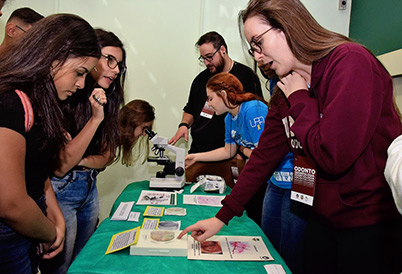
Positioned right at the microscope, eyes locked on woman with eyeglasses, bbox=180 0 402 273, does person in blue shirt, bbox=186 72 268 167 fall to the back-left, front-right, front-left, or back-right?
front-left

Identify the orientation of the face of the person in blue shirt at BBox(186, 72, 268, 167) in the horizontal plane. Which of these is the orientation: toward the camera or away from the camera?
toward the camera

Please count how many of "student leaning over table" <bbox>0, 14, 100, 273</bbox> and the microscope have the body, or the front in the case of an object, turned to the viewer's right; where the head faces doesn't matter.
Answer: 1

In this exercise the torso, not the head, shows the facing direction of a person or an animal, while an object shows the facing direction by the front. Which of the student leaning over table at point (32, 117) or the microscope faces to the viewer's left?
the microscope

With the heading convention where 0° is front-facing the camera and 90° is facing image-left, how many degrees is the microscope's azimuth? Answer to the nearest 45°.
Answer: approximately 90°

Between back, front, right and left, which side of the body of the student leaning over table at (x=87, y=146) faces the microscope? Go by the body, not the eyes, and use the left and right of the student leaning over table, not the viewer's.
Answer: left

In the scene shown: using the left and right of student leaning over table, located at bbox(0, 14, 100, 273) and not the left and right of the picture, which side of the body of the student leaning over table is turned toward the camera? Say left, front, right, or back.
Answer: right

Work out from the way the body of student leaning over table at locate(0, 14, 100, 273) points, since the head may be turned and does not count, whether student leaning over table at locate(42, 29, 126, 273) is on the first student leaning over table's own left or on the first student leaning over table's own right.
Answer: on the first student leaning over table's own left

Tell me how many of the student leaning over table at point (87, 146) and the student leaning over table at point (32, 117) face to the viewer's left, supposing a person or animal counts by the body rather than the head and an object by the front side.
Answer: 0

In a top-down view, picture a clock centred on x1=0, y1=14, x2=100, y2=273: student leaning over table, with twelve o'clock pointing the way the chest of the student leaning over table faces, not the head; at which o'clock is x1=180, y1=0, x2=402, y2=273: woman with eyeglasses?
The woman with eyeglasses is roughly at 1 o'clock from the student leaning over table.

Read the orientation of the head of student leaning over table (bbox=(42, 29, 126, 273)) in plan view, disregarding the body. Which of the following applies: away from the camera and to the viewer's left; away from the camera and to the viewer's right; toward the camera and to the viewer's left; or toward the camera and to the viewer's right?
toward the camera and to the viewer's right

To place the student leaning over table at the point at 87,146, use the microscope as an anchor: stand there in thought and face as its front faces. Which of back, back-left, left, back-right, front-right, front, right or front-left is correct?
front-left

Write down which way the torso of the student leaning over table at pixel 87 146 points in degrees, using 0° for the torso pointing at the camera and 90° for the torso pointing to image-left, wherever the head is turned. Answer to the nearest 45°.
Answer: approximately 315°

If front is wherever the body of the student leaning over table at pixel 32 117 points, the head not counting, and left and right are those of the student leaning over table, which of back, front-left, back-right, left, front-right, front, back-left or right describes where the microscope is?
front-left

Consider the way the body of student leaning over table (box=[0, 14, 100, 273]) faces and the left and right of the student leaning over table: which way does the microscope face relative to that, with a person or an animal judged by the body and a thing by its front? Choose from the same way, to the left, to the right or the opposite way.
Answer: the opposite way
